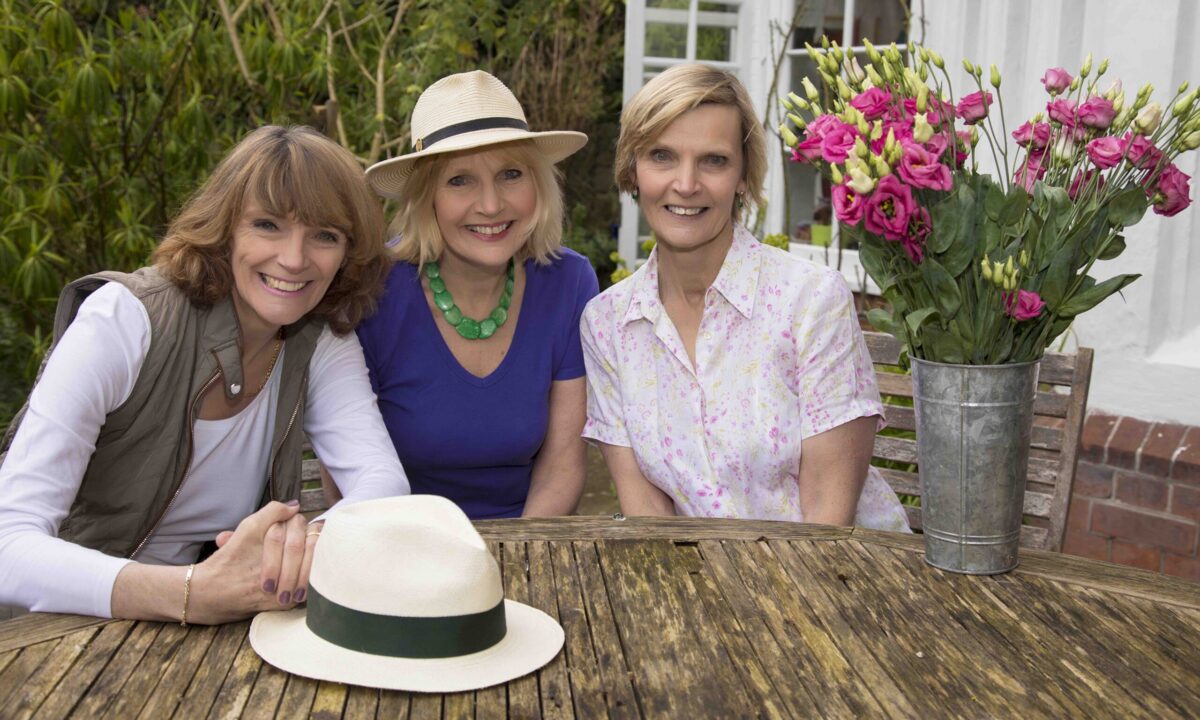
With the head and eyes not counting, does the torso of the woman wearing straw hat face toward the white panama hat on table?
yes

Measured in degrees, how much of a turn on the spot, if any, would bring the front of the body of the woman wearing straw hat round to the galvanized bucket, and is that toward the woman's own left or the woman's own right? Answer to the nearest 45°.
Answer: approximately 45° to the woman's own left

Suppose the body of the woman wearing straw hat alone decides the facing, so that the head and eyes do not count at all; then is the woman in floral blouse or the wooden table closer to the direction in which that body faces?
the wooden table

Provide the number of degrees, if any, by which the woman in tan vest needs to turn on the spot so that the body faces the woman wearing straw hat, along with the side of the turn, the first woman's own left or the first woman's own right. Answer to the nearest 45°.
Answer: approximately 90° to the first woman's own left

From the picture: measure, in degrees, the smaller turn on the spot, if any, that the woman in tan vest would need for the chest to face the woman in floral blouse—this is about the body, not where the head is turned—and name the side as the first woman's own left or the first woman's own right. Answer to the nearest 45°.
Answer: approximately 45° to the first woman's own left

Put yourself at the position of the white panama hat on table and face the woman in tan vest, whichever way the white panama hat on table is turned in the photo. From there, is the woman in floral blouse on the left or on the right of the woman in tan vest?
right

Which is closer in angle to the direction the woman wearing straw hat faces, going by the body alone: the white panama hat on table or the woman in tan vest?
the white panama hat on table

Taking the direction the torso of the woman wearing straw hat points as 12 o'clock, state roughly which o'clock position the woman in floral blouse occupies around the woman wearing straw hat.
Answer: The woman in floral blouse is roughly at 10 o'clock from the woman wearing straw hat.
